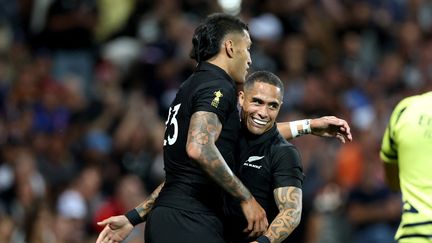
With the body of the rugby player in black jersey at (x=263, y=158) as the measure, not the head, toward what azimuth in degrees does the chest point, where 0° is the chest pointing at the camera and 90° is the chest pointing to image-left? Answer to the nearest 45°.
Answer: approximately 45°

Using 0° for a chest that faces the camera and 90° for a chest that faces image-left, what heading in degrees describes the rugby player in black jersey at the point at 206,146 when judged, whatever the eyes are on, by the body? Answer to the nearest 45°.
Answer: approximately 270°

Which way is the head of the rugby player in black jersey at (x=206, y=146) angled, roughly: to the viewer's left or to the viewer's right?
to the viewer's right
